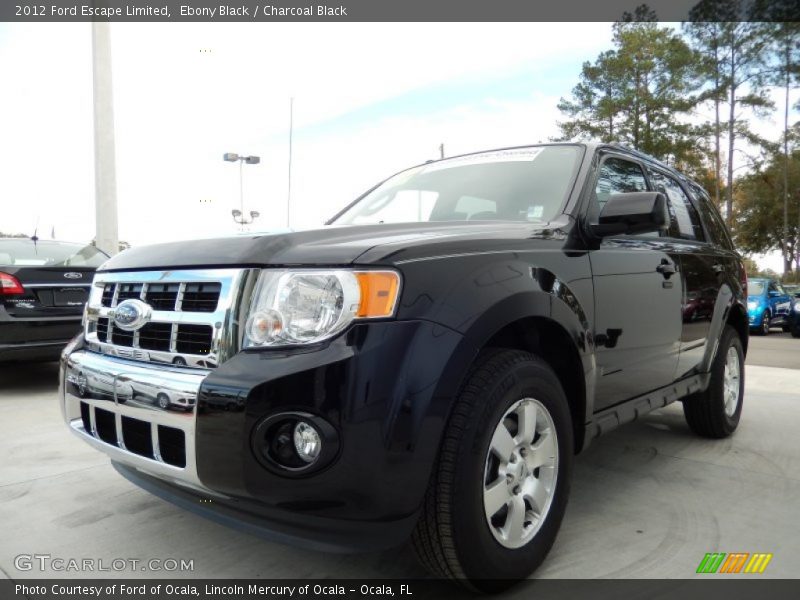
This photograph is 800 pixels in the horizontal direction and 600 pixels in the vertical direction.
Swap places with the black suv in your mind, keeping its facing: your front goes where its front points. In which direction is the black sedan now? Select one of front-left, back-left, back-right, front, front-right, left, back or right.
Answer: right

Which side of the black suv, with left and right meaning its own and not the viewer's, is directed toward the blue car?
back
